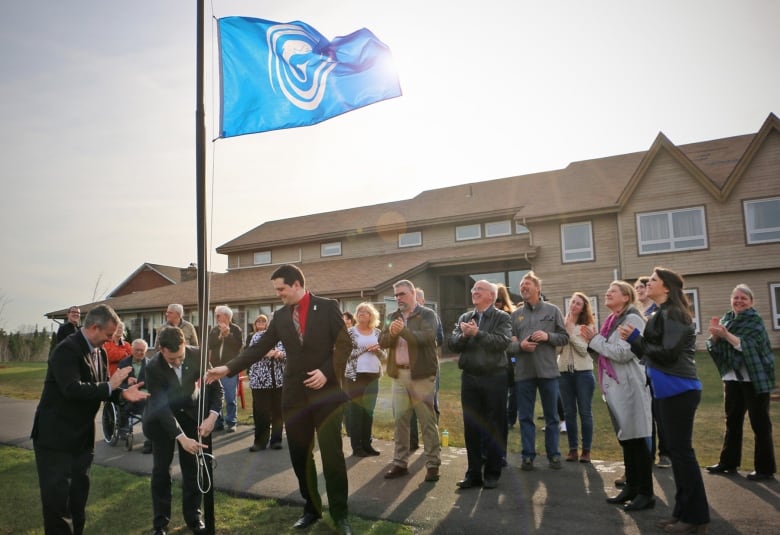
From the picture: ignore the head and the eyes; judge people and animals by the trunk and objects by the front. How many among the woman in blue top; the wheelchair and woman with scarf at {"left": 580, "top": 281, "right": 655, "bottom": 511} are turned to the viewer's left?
2

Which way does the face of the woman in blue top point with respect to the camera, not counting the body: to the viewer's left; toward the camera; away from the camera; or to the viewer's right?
to the viewer's left

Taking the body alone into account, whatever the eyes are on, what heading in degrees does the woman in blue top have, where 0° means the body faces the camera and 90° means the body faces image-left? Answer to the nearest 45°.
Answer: approximately 90°

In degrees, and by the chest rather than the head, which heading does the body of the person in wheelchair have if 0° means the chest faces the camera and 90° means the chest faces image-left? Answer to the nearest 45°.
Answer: approximately 315°

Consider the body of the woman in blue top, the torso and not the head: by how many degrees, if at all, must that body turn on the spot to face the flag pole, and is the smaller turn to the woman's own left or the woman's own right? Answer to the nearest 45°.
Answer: approximately 45° to the woman's own left

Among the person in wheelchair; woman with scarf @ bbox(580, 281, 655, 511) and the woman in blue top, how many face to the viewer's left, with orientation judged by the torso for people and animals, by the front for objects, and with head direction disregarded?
2

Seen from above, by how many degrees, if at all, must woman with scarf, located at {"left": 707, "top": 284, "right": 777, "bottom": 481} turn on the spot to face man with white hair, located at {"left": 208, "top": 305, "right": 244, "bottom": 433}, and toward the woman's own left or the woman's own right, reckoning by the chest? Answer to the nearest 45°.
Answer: approximately 45° to the woman's own right

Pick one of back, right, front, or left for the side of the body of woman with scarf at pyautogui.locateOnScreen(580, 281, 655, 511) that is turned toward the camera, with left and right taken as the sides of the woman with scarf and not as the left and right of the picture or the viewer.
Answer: left
